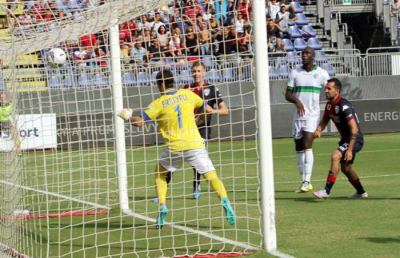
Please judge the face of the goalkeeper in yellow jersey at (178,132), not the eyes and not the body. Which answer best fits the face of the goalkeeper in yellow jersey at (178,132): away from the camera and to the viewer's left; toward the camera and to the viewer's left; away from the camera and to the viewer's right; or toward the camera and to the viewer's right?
away from the camera and to the viewer's left

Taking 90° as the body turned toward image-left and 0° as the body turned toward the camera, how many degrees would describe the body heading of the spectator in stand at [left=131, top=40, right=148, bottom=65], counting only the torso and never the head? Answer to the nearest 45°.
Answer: approximately 0°

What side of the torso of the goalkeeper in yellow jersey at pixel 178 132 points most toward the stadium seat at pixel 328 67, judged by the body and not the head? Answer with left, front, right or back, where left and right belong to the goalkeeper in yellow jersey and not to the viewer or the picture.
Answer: front

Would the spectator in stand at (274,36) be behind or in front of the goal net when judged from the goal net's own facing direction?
in front

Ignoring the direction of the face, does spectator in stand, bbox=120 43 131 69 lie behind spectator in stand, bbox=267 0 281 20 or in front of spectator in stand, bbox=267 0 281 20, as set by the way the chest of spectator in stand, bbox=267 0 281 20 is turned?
in front

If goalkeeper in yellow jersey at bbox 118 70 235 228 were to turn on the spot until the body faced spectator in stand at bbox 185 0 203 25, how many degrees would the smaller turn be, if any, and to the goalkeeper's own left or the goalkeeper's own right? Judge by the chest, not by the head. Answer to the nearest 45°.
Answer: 0° — they already face them

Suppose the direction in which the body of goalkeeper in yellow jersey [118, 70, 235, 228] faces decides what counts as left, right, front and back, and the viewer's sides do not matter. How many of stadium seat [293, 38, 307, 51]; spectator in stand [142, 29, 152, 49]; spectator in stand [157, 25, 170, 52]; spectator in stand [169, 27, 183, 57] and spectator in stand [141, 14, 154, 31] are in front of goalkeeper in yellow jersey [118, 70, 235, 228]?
5

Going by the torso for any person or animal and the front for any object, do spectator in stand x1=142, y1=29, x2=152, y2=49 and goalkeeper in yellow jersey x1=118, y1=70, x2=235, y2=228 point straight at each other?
yes

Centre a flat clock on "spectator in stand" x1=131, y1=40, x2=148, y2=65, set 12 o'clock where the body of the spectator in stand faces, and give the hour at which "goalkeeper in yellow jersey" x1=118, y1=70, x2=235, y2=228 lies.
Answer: The goalkeeper in yellow jersey is roughly at 12 o'clock from the spectator in stand.

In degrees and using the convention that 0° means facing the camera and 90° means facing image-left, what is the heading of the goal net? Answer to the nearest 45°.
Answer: approximately 225°

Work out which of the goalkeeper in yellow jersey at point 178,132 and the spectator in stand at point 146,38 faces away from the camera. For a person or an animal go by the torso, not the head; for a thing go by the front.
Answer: the goalkeeper in yellow jersey
